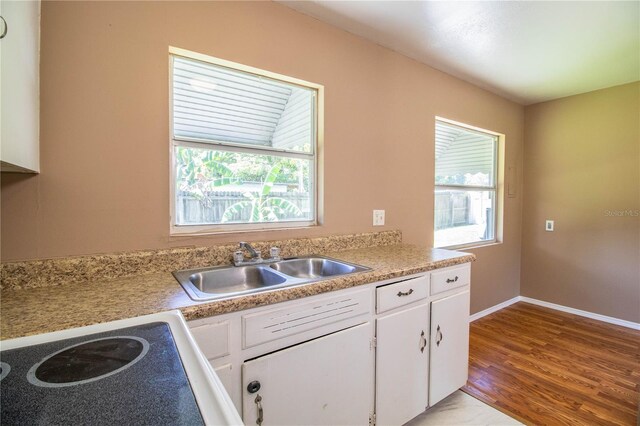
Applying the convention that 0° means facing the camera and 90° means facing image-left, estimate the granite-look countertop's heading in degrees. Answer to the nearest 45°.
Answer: approximately 315°

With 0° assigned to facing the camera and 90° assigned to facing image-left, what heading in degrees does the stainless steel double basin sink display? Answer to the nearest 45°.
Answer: approximately 315°

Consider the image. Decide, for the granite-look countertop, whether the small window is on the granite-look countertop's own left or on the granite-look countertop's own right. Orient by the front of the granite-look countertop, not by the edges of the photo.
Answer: on the granite-look countertop's own left
